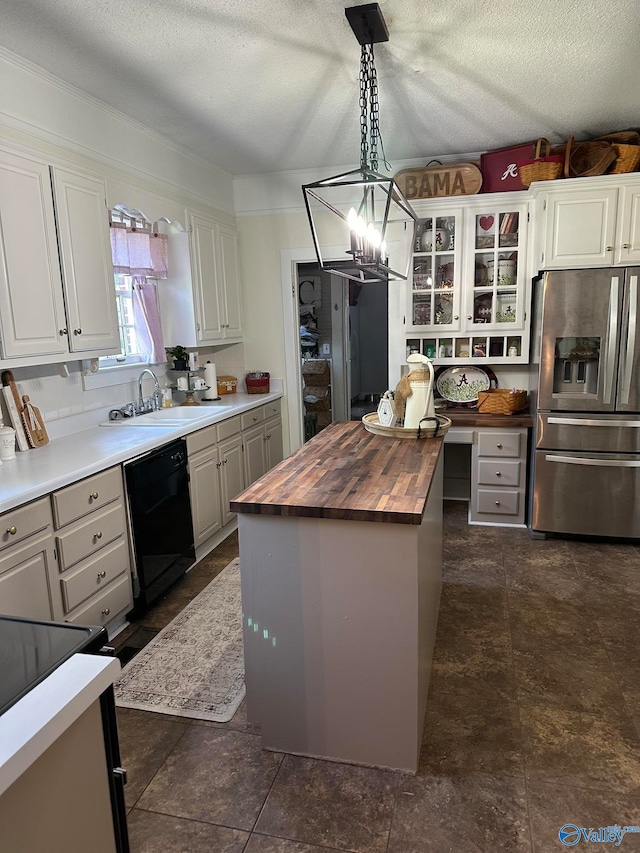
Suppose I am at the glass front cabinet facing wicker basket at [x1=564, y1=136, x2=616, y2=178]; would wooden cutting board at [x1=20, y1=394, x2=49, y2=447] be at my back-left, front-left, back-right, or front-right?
back-right

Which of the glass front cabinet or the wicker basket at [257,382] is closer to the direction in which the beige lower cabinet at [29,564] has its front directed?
the glass front cabinet

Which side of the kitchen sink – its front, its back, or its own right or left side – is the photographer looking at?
right

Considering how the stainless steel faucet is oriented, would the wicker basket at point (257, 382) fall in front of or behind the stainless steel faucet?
in front

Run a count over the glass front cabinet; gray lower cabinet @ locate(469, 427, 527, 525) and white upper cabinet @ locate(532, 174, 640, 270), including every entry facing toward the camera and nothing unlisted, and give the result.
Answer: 3

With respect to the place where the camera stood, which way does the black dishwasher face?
facing the viewer and to the right of the viewer

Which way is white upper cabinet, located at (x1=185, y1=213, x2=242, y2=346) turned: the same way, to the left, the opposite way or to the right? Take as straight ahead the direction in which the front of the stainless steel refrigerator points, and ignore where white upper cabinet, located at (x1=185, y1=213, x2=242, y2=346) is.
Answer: to the left

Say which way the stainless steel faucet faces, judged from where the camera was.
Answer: facing to the right of the viewer

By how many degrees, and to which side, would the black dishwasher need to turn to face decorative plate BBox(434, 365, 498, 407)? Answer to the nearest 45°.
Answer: approximately 45° to its left
